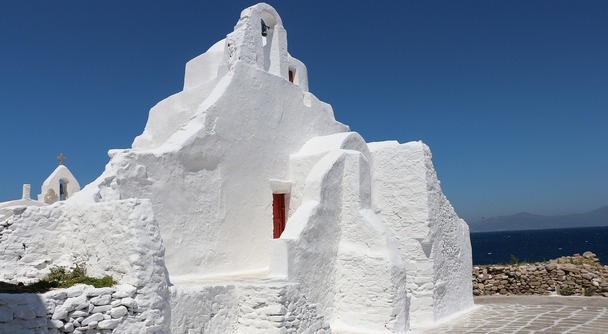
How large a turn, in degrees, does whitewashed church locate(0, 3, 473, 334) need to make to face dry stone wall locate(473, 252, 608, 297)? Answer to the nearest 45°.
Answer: approximately 135° to its left

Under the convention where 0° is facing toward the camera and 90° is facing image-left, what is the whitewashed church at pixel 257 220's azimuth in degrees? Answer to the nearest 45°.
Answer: approximately 0°

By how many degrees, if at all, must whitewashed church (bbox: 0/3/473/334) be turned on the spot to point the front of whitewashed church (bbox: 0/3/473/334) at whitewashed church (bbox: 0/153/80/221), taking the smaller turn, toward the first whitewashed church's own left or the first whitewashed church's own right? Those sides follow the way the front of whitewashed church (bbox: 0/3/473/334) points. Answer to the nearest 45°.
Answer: approximately 135° to the first whitewashed church's own right

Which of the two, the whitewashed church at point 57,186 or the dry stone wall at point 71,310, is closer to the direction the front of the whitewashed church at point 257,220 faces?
the dry stone wall

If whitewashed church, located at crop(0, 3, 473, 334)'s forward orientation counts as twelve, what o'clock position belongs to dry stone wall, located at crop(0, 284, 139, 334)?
The dry stone wall is roughly at 1 o'clock from the whitewashed church.
